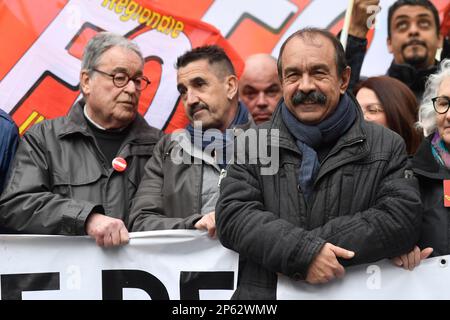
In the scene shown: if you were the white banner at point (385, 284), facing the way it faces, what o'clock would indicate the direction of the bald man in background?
The bald man in background is roughly at 5 o'clock from the white banner.

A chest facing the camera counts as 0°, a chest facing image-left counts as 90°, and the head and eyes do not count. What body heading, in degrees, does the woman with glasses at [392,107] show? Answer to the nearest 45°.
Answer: approximately 45°

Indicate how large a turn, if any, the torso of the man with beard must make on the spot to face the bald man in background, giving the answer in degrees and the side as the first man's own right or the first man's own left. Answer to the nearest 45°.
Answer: approximately 90° to the first man's own right

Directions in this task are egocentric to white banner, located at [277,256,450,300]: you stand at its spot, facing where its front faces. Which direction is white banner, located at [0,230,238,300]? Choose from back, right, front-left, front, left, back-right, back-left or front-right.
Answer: right

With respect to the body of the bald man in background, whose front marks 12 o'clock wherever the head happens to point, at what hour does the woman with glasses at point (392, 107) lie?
The woman with glasses is roughly at 10 o'clock from the bald man in background.

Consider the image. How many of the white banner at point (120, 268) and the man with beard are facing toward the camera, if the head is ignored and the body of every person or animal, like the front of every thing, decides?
2

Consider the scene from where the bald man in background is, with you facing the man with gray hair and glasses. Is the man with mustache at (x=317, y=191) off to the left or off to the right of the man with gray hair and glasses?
left

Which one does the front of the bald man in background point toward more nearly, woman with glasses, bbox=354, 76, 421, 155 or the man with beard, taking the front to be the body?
the woman with glasses

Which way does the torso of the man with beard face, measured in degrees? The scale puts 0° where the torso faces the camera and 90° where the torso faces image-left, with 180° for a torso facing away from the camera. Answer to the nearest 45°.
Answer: approximately 0°

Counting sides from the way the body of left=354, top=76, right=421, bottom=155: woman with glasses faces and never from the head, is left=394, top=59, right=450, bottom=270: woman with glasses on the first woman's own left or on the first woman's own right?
on the first woman's own left

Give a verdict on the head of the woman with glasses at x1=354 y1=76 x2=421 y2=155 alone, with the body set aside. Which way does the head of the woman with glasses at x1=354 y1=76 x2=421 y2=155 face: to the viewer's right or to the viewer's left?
to the viewer's left
